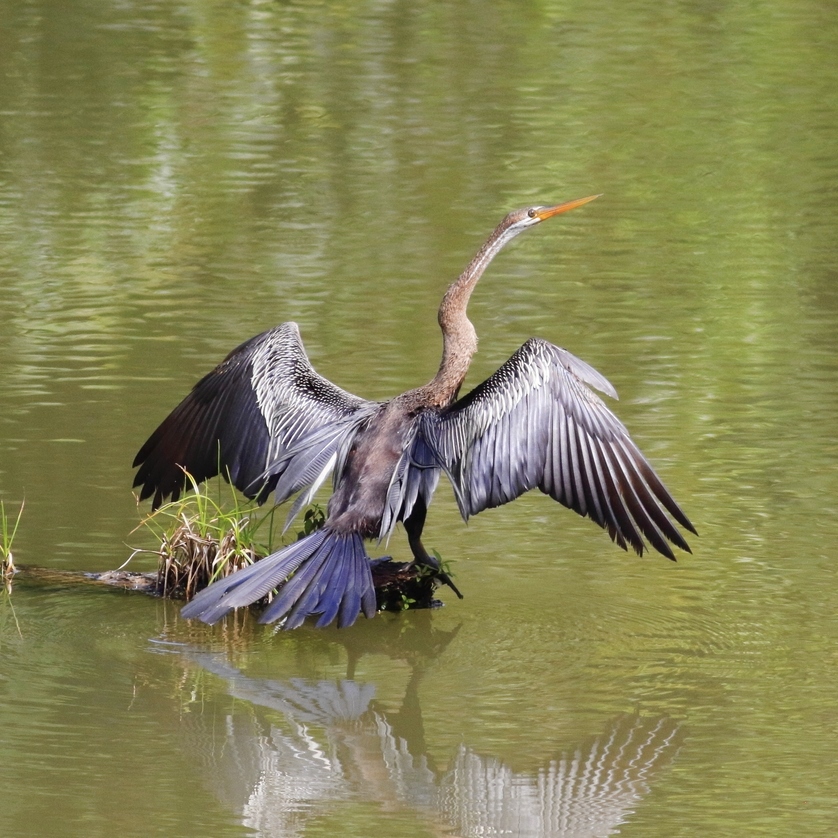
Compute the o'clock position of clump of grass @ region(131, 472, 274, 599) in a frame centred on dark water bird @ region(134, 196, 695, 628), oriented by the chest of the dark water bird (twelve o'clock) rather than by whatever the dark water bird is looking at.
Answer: The clump of grass is roughly at 8 o'clock from the dark water bird.

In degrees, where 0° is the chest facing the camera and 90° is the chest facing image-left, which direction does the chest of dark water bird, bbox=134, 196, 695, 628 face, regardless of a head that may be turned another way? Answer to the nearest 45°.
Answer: approximately 225°
